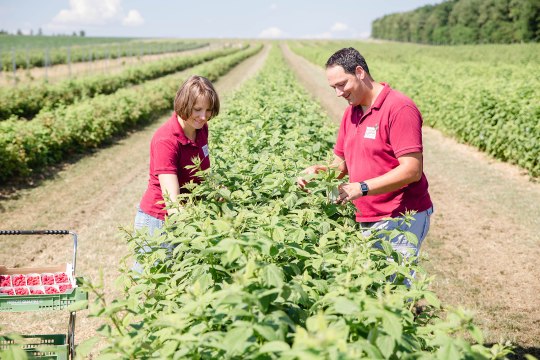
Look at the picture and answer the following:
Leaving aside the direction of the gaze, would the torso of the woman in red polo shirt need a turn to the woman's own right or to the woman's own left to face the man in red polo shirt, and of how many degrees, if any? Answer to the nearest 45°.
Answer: approximately 45° to the woman's own left

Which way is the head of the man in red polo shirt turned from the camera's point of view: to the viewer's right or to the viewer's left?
to the viewer's left

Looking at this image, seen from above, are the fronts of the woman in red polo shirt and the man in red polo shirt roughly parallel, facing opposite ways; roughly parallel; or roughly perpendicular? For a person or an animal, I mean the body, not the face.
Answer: roughly perpendicular

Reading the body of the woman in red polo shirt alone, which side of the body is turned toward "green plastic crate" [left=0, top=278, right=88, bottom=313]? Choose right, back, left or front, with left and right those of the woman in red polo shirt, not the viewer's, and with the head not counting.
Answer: right

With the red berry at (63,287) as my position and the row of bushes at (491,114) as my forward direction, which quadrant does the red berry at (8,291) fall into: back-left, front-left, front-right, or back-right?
back-left

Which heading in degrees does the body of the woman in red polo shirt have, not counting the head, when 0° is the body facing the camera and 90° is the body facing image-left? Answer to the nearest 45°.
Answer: approximately 315°

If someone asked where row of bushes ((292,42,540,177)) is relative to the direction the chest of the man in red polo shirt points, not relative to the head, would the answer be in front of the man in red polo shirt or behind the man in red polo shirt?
behind

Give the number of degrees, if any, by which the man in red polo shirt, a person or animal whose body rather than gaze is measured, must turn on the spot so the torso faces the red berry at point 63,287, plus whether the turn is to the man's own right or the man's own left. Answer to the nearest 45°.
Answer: approximately 45° to the man's own right

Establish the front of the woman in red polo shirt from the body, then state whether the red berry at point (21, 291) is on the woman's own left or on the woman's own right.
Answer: on the woman's own right

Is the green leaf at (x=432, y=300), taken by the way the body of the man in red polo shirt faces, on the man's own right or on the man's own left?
on the man's own left
